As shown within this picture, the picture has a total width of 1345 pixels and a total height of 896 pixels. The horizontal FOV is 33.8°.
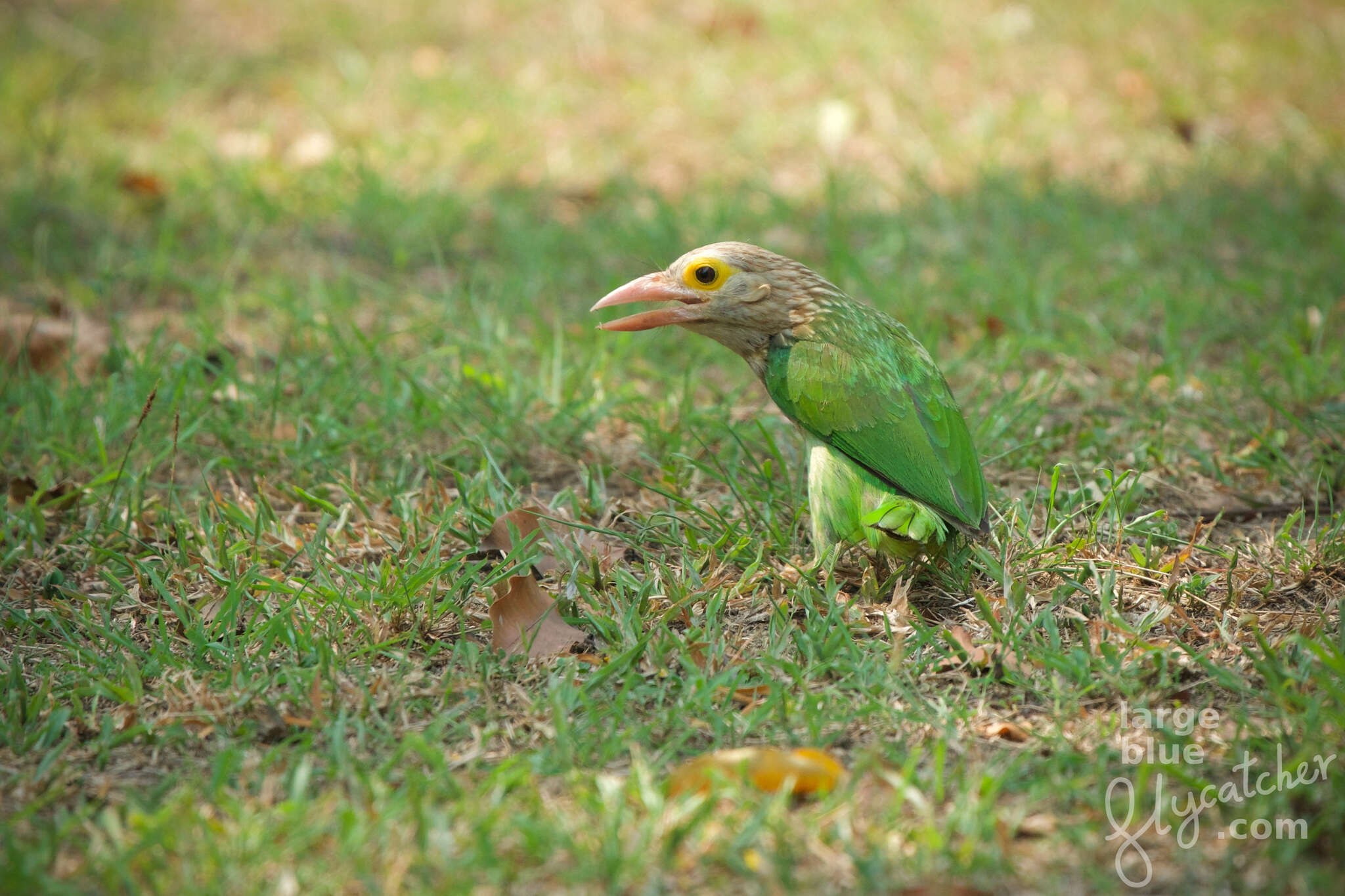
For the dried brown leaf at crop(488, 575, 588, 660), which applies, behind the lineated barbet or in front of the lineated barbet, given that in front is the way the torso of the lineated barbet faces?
in front

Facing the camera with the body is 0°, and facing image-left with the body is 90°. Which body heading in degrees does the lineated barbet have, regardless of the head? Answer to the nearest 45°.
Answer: approximately 90°

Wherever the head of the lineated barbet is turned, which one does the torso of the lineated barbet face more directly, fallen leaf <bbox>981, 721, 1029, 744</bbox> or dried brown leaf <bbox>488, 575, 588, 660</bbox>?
the dried brown leaf

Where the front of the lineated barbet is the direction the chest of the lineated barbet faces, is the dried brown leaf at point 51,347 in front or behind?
in front

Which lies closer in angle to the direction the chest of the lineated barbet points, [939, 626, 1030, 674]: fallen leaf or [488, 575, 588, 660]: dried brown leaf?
the dried brown leaf

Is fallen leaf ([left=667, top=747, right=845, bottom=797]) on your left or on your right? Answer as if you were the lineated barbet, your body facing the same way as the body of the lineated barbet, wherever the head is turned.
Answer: on your left

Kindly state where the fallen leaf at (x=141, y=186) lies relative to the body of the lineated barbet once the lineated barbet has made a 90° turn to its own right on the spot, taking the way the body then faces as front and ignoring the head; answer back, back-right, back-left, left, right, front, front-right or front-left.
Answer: front-left

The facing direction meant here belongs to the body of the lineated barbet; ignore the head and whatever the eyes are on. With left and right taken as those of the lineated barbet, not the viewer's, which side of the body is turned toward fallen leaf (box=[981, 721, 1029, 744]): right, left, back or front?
left

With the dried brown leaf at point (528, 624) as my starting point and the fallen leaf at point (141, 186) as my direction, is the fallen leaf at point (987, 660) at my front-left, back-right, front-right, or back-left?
back-right

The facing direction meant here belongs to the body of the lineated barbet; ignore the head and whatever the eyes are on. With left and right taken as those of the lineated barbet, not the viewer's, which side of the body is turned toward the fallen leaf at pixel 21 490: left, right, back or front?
front
